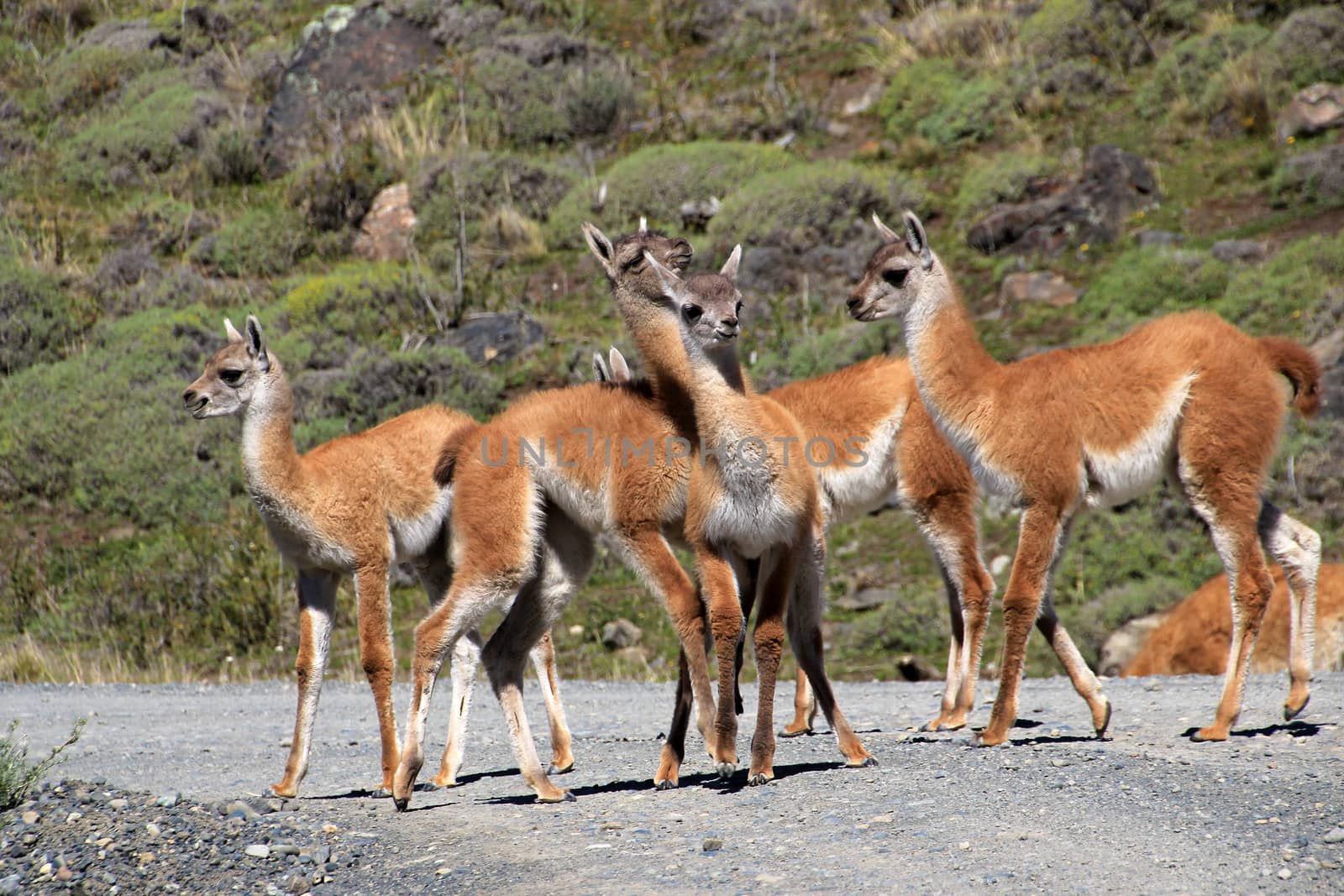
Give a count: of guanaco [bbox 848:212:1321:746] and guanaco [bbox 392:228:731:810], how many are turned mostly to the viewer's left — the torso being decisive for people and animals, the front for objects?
1

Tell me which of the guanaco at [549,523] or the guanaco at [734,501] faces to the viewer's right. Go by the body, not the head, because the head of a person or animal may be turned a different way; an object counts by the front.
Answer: the guanaco at [549,523]

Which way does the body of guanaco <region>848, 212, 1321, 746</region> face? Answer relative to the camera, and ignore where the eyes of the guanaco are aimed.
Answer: to the viewer's left

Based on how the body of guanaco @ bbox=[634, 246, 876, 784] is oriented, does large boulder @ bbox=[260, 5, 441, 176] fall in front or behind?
behind

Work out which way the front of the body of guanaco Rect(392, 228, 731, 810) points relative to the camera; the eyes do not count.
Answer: to the viewer's right

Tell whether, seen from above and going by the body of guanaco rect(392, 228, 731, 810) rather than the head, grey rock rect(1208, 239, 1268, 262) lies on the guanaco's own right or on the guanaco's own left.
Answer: on the guanaco's own left

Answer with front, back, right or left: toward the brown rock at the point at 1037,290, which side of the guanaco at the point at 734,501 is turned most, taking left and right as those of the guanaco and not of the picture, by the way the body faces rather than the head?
back

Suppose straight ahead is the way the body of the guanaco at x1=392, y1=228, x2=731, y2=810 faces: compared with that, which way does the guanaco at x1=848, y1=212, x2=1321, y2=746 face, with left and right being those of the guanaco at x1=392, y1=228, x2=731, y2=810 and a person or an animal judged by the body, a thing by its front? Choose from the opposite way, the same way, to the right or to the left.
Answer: the opposite way

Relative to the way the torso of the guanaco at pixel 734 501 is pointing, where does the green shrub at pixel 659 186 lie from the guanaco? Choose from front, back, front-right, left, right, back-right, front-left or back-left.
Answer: back

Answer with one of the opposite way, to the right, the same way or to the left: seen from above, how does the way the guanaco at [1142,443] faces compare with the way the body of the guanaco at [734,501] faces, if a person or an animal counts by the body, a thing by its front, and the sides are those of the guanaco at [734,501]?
to the right

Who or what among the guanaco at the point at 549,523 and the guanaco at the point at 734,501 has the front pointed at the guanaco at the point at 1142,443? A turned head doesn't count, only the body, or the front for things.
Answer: the guanaco at the point at 549,523

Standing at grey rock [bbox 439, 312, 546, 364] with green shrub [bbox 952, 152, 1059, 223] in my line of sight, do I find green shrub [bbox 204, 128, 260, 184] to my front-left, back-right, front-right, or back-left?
back-left

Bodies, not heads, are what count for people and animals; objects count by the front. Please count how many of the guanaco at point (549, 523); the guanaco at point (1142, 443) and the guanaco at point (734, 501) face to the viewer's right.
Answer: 1

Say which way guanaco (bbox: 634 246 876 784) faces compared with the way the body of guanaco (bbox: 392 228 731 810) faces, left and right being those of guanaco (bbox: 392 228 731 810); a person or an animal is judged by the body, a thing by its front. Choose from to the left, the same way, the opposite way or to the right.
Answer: to the right
